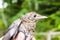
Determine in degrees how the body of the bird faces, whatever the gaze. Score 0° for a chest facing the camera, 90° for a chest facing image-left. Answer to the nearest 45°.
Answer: approximately 270°
